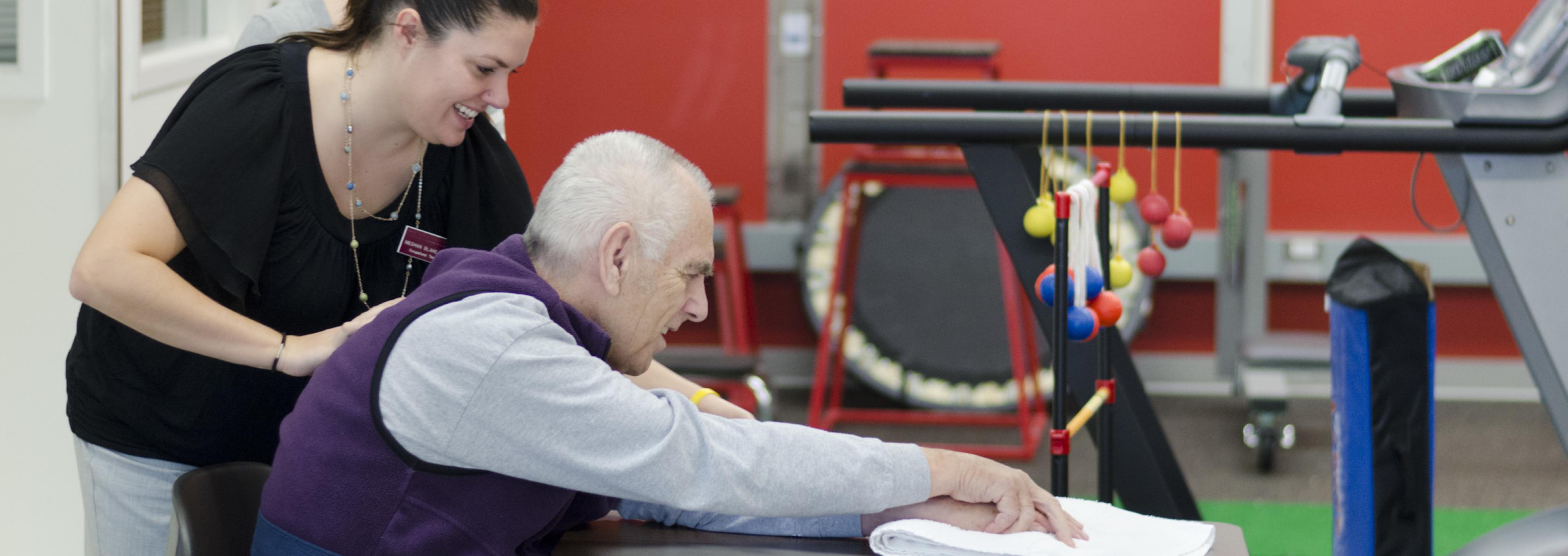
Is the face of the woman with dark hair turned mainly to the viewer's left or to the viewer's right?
to the viewer's right

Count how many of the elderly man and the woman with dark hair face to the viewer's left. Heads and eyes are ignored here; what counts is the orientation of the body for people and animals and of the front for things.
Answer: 0

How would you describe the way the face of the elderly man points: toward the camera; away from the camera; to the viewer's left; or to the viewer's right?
to the viewer's right

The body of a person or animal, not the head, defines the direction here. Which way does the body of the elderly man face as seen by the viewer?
to the viewer's right

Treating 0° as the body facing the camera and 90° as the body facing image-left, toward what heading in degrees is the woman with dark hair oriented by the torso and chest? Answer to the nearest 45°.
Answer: approximately 315°
